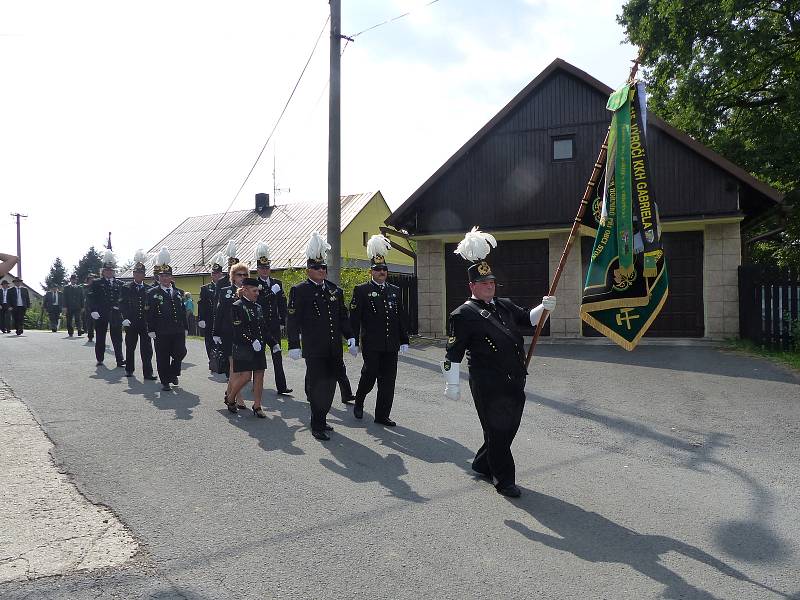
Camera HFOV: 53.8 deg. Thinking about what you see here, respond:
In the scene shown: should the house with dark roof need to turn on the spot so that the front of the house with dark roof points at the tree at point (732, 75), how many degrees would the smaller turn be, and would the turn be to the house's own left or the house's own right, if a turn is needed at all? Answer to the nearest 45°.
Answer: approximately 135° to the house's own left

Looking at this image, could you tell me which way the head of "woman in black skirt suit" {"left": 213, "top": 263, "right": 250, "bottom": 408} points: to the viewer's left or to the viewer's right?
to the viewer's right

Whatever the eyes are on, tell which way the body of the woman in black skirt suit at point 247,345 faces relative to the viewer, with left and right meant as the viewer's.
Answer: facing the viewer and to the right of the viewer

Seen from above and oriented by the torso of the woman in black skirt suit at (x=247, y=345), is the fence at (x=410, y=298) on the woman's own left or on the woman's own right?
on the woman's own left

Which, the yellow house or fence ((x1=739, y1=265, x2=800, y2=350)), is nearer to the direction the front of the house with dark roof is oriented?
the fence

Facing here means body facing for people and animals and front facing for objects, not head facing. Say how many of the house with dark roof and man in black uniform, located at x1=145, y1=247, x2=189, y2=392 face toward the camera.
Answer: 2

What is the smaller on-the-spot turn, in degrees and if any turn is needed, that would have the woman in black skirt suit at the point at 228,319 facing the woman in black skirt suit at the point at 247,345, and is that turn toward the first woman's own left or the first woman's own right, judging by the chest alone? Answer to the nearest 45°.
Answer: approximately 45° to the first woman's own right

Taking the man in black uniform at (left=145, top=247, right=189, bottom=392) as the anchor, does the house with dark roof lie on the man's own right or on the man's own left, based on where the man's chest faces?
on the man's own left

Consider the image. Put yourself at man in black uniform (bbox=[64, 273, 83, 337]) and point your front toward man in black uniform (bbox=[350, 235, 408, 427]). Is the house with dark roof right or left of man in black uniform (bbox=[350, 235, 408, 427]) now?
left

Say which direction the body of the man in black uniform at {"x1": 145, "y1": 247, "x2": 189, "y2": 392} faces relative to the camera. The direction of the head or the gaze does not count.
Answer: toward the camera

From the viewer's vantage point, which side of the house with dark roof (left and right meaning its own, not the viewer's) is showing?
front

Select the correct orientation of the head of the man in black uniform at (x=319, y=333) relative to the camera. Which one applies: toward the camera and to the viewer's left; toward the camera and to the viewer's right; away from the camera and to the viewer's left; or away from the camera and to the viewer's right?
toward the camera and to the viewer's right

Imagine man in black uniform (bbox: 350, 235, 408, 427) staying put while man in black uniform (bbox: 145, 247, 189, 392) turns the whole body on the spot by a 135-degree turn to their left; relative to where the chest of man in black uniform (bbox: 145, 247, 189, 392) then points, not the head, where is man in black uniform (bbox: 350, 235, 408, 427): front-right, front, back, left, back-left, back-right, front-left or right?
right

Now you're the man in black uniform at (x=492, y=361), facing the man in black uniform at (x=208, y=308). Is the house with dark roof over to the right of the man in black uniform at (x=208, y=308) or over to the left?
right

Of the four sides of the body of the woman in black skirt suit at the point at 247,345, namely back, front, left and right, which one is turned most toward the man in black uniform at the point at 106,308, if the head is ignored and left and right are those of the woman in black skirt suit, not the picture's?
back

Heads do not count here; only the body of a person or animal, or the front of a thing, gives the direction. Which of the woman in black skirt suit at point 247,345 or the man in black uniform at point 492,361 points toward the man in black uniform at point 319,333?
the woman in black skirt suit

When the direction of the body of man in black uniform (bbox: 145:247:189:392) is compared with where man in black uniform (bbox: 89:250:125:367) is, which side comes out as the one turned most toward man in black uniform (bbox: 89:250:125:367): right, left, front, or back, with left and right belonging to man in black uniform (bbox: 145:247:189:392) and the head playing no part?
back
